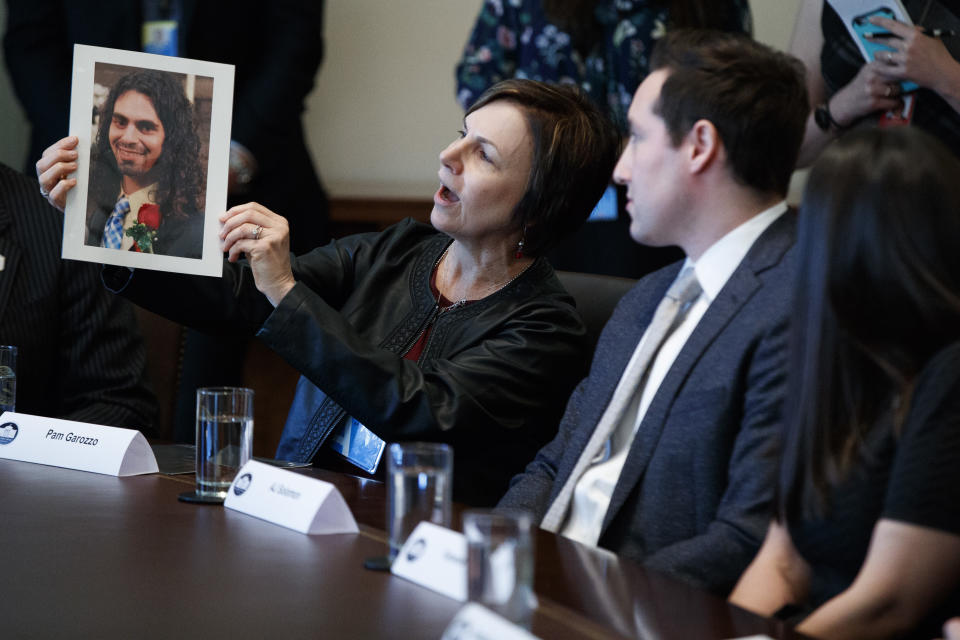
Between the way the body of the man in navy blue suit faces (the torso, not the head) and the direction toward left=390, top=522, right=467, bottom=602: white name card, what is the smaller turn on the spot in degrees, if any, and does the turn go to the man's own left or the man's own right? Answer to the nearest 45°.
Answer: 0° — they already face it

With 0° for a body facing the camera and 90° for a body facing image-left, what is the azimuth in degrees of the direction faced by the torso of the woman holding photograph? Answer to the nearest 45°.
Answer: approximately 45°

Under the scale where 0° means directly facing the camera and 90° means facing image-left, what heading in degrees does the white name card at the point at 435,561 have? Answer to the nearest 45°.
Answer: approximately 45°

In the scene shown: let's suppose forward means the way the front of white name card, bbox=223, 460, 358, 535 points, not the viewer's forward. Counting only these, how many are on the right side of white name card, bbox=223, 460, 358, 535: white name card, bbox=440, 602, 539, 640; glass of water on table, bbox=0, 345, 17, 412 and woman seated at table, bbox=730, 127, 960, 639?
1

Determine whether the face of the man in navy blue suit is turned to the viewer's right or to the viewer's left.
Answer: to the viewer's left

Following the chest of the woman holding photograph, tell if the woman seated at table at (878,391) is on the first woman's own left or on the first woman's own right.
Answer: on the first woman's own left

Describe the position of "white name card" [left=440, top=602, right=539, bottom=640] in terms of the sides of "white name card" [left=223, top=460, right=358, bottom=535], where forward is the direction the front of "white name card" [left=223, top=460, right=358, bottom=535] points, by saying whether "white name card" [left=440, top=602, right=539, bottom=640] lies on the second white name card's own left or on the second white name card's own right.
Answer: on the second white name card's own left

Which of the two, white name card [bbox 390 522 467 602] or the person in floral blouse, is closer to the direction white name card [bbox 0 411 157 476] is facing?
the white name card

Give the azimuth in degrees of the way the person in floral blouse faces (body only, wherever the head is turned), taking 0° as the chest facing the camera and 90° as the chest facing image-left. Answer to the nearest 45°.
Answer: approximately 0°

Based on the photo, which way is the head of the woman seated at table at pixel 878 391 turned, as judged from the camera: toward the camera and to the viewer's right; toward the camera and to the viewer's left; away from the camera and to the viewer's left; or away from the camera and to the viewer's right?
away from the camera and to the viewer's left

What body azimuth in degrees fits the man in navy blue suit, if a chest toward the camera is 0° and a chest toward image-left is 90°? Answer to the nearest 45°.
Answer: approximately 45°
